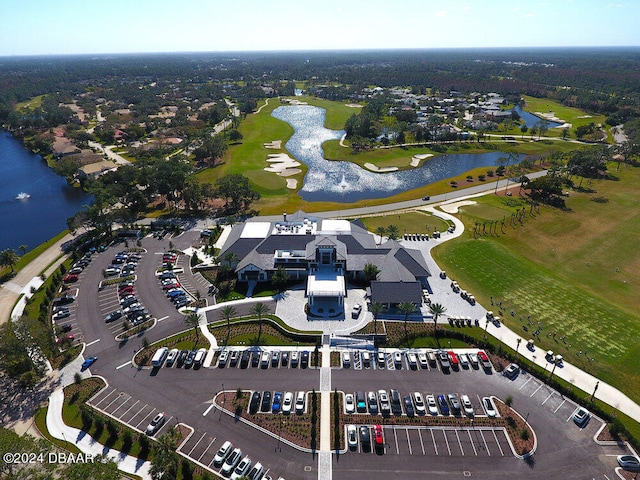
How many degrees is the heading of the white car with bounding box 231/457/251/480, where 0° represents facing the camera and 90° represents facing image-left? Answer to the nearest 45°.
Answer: approximately 45°

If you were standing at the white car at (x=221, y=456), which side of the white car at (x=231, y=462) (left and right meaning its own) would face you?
right

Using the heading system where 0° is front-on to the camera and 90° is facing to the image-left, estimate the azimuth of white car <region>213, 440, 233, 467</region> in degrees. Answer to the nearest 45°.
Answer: approximately 45°

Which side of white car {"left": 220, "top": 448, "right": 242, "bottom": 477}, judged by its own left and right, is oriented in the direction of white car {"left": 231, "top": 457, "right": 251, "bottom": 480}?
left

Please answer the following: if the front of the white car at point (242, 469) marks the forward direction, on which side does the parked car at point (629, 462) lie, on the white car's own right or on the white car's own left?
on the white car's own left

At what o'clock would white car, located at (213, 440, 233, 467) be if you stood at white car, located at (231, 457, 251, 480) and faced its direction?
white car, located at (213, 440, 233, 467) is roughly at 3 o'clock from white car, located at (231, 457, 251, 480).

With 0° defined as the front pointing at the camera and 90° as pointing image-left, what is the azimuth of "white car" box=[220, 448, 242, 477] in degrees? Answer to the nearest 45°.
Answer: approximately 45°

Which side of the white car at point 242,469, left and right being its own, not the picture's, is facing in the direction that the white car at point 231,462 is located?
right
